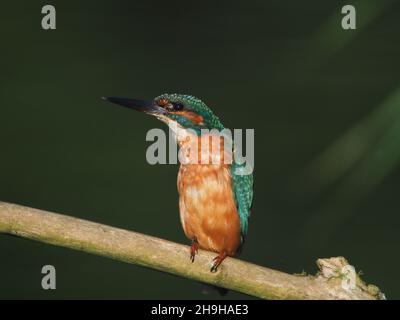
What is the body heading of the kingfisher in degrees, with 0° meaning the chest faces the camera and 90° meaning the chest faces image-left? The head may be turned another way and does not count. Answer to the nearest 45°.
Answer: approximately 45°
